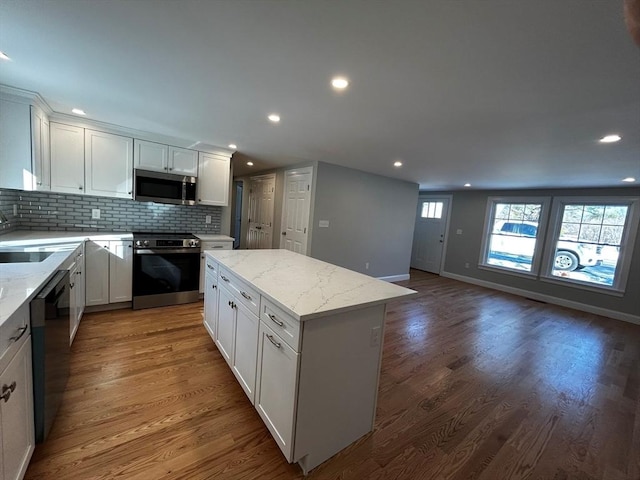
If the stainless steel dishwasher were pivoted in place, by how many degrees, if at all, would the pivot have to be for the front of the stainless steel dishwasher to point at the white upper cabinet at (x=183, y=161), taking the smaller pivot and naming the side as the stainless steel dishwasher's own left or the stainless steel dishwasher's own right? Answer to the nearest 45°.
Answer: approximately 45° to the stainless steel dishwasher's own left

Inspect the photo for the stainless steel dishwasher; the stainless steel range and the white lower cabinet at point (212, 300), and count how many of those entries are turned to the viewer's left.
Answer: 1

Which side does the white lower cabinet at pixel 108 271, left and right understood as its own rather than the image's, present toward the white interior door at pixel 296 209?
left

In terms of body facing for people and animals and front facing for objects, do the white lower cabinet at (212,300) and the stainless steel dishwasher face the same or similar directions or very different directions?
very different directions

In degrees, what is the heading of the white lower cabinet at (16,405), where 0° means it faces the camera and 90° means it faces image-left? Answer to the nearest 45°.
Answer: approximately 270°

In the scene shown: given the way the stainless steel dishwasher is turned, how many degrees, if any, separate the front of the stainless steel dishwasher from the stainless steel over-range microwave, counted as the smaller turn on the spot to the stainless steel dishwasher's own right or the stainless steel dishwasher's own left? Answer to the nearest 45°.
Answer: approximately 45° to the stainless steel dishwasher's own left

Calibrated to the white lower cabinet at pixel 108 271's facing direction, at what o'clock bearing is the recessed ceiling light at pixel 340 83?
The recessed ceiling light is roughly at 11 o'clock from the white lower cabinet.

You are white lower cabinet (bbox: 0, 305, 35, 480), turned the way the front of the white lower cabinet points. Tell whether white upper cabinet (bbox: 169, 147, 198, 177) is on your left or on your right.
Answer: on your left

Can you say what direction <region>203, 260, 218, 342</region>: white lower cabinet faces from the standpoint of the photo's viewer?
facing to the left of the viewer

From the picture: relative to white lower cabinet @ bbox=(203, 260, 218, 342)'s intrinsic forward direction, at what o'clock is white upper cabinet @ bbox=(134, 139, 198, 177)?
The white upper cabinet is roughly at 2 o'clock from the white lower cabinet.

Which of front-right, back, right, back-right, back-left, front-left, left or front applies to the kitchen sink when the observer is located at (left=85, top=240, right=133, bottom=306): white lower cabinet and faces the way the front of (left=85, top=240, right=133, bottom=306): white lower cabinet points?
front-right

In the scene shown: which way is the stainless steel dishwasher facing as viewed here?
to the viewer's right

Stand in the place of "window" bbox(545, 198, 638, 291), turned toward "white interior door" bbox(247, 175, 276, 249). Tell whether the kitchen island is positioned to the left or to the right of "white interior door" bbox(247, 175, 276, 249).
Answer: left
